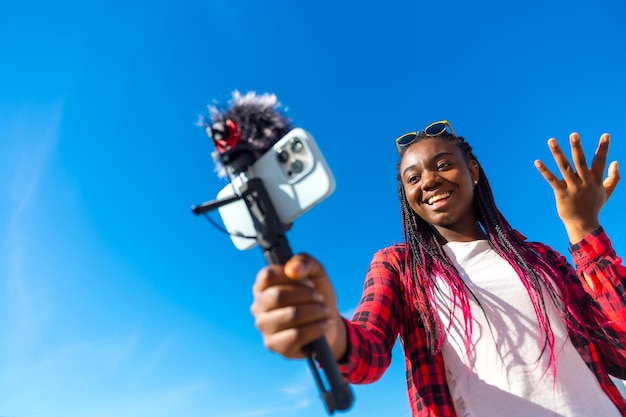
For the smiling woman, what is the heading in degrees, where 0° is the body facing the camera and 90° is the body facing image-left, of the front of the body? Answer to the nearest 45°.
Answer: approximately 0°

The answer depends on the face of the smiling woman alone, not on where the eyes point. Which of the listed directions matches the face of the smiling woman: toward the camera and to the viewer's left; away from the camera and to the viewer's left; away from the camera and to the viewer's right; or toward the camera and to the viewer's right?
toward the camera and to the viewer's left
